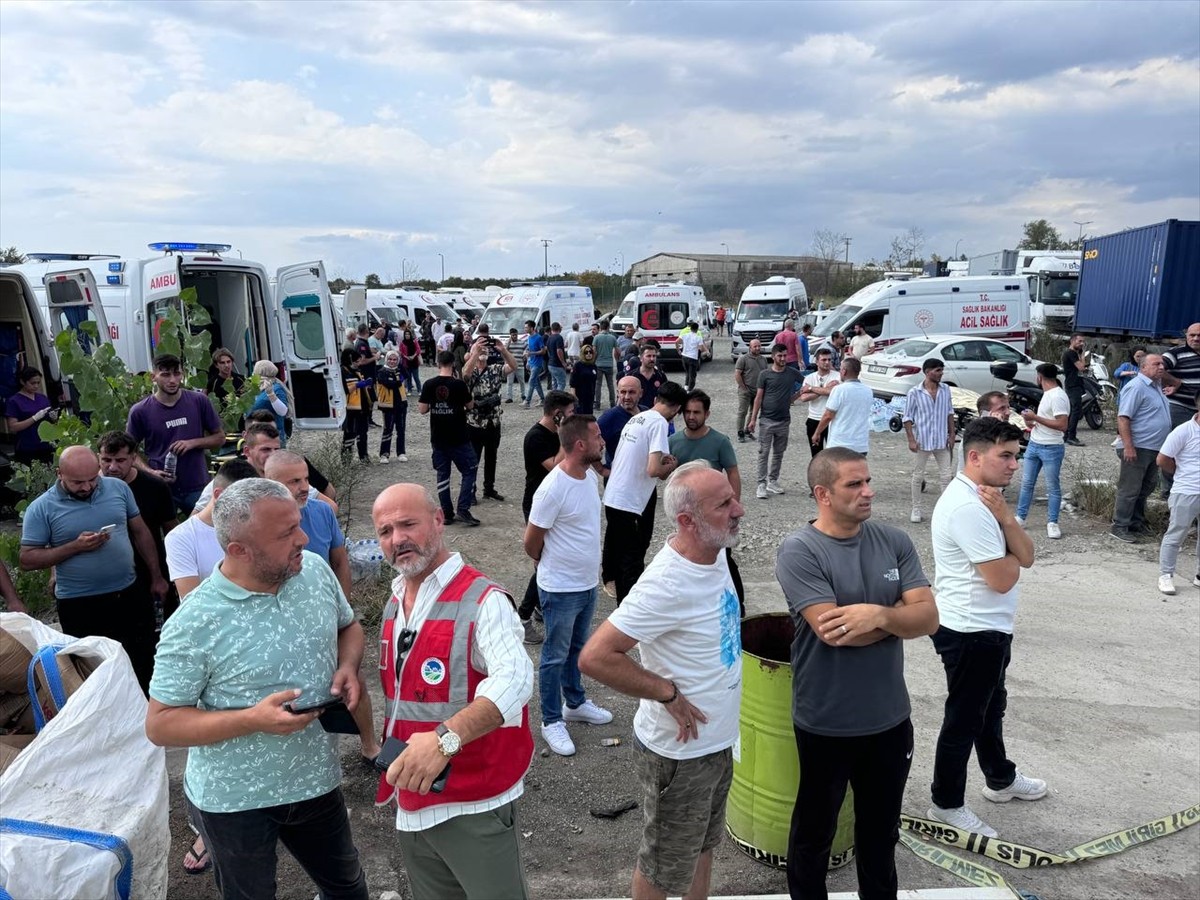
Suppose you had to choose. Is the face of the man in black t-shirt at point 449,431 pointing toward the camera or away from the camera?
away from the camera

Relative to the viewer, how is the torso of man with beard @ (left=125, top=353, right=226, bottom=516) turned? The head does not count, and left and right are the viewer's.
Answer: facing the viewer

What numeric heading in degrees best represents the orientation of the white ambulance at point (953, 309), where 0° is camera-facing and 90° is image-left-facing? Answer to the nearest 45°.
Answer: approximately 90°

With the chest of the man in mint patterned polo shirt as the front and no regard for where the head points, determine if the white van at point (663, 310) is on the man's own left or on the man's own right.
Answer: on the man's own left

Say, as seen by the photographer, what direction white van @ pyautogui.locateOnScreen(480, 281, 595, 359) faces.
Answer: facing the viewer and to the left of the viewer

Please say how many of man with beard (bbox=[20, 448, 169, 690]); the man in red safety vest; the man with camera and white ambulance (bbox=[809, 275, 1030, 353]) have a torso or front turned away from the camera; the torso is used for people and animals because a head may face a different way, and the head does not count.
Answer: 0

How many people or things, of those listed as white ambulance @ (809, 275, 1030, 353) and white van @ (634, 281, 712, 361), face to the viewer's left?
1

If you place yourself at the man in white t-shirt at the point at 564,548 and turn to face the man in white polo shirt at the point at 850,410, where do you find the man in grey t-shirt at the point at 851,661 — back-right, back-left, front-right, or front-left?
back-right

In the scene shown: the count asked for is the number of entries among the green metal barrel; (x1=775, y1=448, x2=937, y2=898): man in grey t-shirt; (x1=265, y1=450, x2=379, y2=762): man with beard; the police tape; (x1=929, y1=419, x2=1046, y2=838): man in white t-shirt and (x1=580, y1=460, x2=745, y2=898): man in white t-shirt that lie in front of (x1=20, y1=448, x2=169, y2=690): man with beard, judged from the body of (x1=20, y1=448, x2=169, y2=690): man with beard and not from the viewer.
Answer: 6

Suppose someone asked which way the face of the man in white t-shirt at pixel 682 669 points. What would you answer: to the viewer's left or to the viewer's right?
to the viewer's right

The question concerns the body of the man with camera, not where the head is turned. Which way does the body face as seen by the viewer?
toward the camera

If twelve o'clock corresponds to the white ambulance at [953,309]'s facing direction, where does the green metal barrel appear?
The green metal barrel is roughly at 9 o'clock from the white ambulance.
